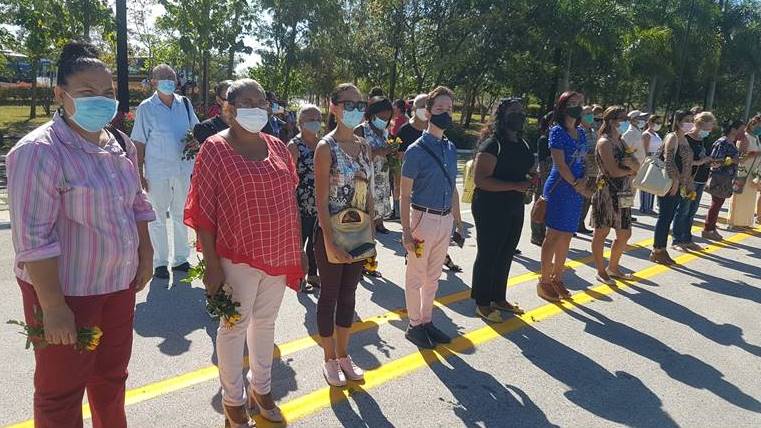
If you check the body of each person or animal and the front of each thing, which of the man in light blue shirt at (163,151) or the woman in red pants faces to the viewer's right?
the woman in red pants

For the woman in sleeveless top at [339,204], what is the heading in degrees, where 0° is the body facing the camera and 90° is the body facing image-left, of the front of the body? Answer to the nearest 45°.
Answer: approximately 315°

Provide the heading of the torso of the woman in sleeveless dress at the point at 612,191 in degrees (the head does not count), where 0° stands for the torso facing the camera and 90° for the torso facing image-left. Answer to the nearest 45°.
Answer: approximately 315°

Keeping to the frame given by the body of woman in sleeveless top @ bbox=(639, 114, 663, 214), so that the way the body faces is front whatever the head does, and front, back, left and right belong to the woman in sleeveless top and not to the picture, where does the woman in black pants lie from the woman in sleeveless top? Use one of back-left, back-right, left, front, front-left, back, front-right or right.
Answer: front-right

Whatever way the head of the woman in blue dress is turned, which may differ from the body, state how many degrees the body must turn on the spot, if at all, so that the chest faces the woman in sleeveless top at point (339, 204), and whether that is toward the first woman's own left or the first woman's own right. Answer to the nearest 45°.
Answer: approximately 90° to the first woman's own right

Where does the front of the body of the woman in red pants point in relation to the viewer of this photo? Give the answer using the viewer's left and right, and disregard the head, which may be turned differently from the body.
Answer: facing to the right of the viewer

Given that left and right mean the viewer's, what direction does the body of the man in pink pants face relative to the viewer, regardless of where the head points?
facing the viewer and to the right of the viewer

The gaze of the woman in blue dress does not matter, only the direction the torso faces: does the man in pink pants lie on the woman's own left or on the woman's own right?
on the woman's own right

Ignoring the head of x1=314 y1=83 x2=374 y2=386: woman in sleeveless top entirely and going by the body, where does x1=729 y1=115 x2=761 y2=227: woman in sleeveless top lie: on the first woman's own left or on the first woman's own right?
on the first woman's own left

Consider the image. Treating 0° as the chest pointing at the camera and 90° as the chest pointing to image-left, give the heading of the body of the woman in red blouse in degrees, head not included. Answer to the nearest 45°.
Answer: approximately 315°

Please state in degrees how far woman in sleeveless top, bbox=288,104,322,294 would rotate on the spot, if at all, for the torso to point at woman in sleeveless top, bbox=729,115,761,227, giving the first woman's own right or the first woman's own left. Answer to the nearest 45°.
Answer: approximately 90° to the first woman's own left

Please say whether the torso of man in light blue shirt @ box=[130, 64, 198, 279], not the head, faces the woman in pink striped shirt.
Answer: yes
